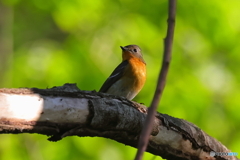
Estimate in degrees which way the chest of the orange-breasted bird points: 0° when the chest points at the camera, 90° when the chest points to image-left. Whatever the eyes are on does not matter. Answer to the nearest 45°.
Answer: approximately 315°
